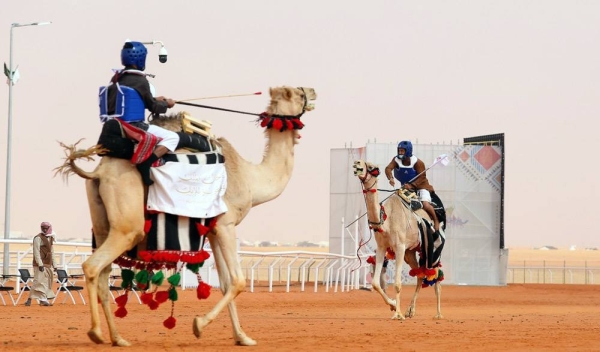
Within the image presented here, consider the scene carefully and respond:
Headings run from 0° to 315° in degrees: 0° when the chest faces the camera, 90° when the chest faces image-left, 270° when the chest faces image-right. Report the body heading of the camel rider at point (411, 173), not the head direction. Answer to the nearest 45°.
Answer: approximately 45°

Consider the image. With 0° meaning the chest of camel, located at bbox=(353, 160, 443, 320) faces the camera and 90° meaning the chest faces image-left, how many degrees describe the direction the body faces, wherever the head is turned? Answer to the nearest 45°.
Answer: approximately 45°

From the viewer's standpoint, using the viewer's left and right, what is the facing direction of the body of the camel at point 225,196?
facing to the right of the viewer

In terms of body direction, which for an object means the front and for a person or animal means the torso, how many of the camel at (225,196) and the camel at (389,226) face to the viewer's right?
1

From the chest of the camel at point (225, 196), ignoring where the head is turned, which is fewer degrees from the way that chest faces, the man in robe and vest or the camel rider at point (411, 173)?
the camel rider
